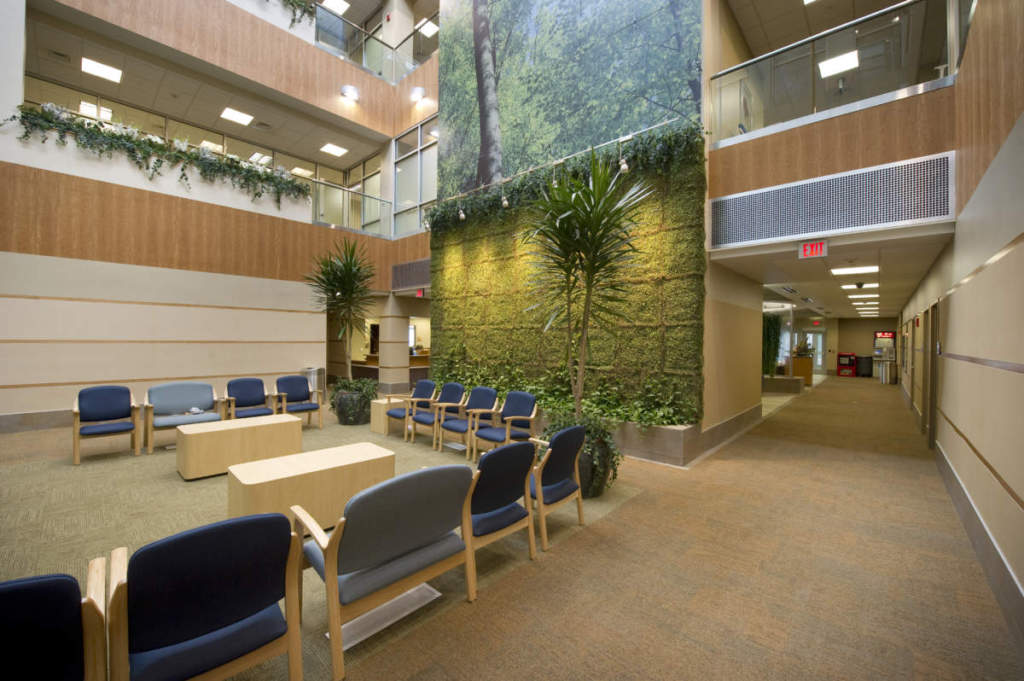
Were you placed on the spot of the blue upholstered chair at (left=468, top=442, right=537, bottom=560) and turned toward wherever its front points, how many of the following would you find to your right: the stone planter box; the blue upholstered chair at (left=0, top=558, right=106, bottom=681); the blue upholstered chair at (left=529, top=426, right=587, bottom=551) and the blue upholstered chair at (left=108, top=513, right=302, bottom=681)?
2

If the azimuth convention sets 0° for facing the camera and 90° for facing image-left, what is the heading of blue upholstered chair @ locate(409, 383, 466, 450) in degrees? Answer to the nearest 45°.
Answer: approximately 45°

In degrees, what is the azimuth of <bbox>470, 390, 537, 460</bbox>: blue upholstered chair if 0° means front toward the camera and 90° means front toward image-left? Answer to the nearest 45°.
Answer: approximately 45°

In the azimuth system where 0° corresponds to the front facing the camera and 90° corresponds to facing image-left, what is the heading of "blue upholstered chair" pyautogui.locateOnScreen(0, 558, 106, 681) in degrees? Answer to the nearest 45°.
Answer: approximately 180°

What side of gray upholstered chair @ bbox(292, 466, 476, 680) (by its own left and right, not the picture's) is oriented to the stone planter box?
right

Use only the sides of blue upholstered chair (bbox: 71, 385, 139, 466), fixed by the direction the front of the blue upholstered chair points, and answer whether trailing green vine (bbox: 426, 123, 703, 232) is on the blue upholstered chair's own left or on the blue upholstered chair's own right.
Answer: on the blue upholstered chair's own left

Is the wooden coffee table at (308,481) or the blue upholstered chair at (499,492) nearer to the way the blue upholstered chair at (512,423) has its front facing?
the wooden coffee table

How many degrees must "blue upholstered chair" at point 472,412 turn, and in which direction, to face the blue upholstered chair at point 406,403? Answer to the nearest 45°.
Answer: approximately 90° to its right

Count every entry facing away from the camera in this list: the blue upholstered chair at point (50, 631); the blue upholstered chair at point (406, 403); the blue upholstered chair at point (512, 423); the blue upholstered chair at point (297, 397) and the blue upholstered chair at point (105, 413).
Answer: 1

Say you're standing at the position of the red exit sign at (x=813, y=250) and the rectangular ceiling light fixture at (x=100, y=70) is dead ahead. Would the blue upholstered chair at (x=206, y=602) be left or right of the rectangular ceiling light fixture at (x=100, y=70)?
left

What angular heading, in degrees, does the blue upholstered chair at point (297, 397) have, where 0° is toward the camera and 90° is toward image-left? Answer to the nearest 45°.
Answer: approximately 315°

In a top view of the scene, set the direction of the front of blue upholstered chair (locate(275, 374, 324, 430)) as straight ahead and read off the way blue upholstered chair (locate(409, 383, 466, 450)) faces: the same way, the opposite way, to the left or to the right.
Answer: to the right

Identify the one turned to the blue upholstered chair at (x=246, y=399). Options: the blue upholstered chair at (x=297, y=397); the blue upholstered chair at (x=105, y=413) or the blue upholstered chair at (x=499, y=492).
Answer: the blue upholstered chair at (x=499, y=492)

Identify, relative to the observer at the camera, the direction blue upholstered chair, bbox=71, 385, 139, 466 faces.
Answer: facing the viewer

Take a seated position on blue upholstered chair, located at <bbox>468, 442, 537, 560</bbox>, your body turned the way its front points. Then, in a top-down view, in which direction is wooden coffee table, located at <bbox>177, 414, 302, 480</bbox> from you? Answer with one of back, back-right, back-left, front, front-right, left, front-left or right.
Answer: front
